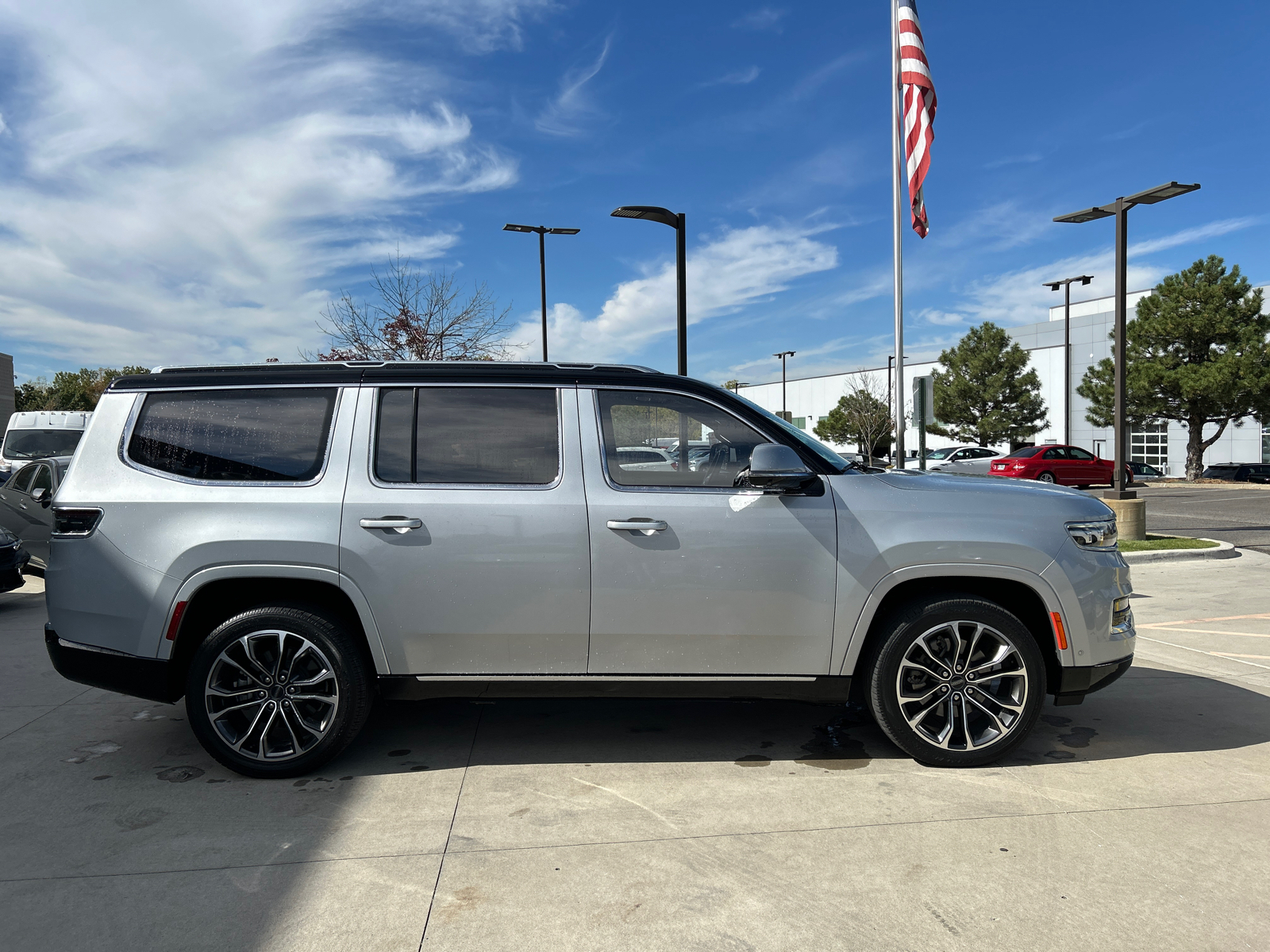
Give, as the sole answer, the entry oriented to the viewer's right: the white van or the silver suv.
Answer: the silver suv

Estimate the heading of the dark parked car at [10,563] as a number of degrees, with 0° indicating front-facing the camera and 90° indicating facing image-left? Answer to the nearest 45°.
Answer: approximately 315°

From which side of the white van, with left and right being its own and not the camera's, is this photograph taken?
front

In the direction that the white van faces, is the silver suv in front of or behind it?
in front

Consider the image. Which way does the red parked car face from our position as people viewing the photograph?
facing away from the viewer and to the right of the viewer

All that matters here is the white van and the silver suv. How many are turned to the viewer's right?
1

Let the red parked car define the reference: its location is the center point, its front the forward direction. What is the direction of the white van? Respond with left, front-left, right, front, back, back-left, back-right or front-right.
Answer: back

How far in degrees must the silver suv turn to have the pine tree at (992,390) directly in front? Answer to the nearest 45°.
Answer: approximately 45° to its left

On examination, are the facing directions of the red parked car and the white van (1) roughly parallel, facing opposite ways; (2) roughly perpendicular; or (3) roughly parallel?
roughly perpendicular

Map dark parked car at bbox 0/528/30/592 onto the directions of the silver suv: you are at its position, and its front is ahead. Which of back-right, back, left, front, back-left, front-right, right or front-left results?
back-left

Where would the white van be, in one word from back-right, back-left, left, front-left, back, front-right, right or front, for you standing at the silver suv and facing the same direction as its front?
back-left

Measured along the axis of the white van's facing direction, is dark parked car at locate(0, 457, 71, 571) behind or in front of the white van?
in front

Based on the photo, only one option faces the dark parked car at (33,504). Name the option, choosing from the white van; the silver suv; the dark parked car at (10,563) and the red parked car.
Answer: the white van

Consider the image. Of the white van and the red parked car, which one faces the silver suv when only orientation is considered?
the white van

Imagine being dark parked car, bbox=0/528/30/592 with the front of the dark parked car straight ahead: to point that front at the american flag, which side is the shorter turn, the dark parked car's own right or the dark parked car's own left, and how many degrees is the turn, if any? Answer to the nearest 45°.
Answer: approximately 45° to the dark parked car's own left

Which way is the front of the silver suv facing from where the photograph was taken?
facing to the right of the viewer

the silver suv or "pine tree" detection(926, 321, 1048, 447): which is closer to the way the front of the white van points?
the silver suv
